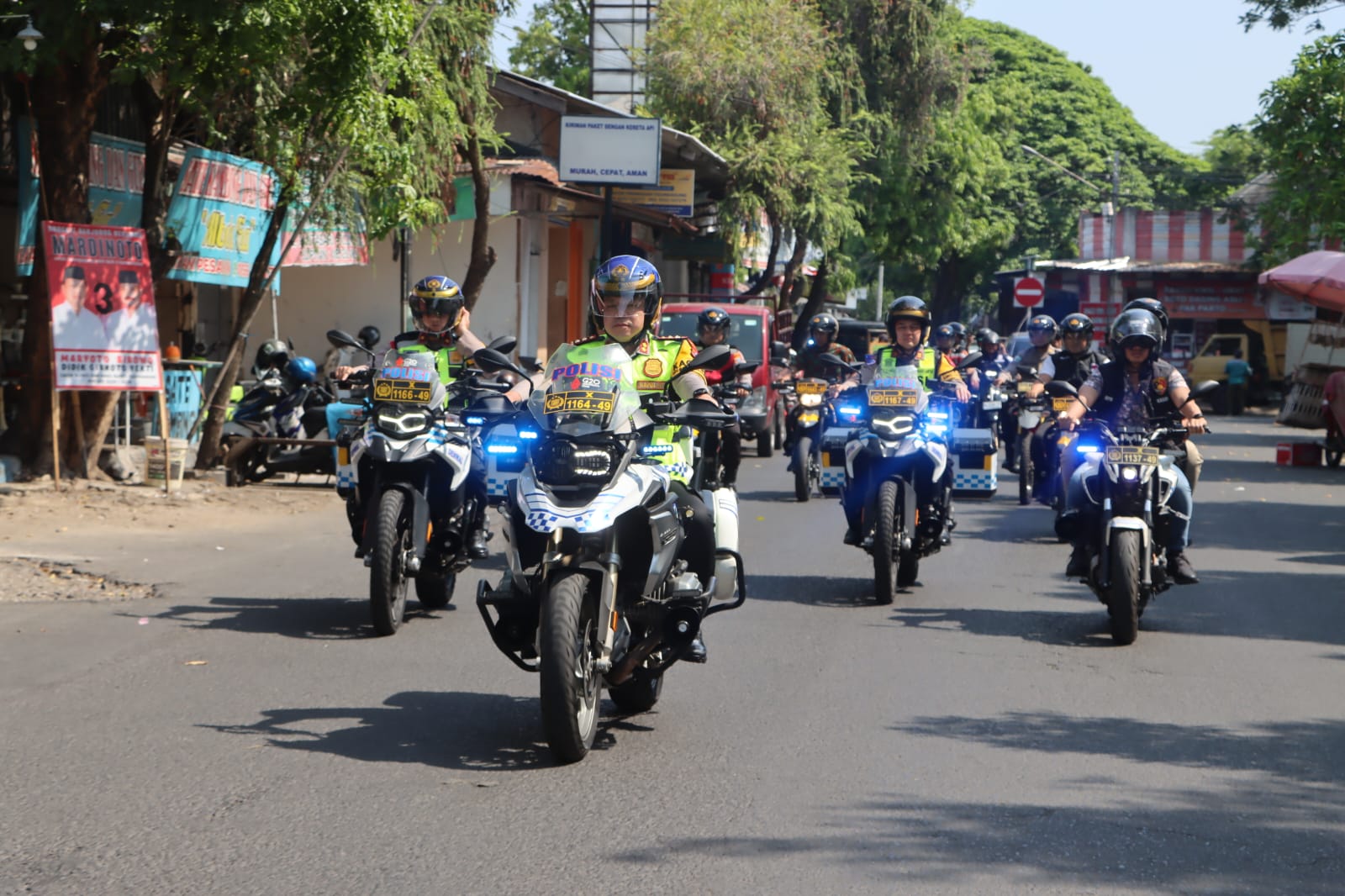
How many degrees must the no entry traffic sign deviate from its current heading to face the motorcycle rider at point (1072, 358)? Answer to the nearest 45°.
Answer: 0° — it already faces them

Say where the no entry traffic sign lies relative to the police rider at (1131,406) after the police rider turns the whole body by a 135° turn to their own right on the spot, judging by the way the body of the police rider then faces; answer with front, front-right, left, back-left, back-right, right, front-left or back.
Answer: front-right

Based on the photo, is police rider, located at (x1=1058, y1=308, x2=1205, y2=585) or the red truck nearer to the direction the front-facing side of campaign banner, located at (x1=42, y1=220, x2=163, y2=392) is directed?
the police rider

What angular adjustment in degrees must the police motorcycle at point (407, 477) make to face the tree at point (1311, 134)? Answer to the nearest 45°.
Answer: approximately 135° to its left
